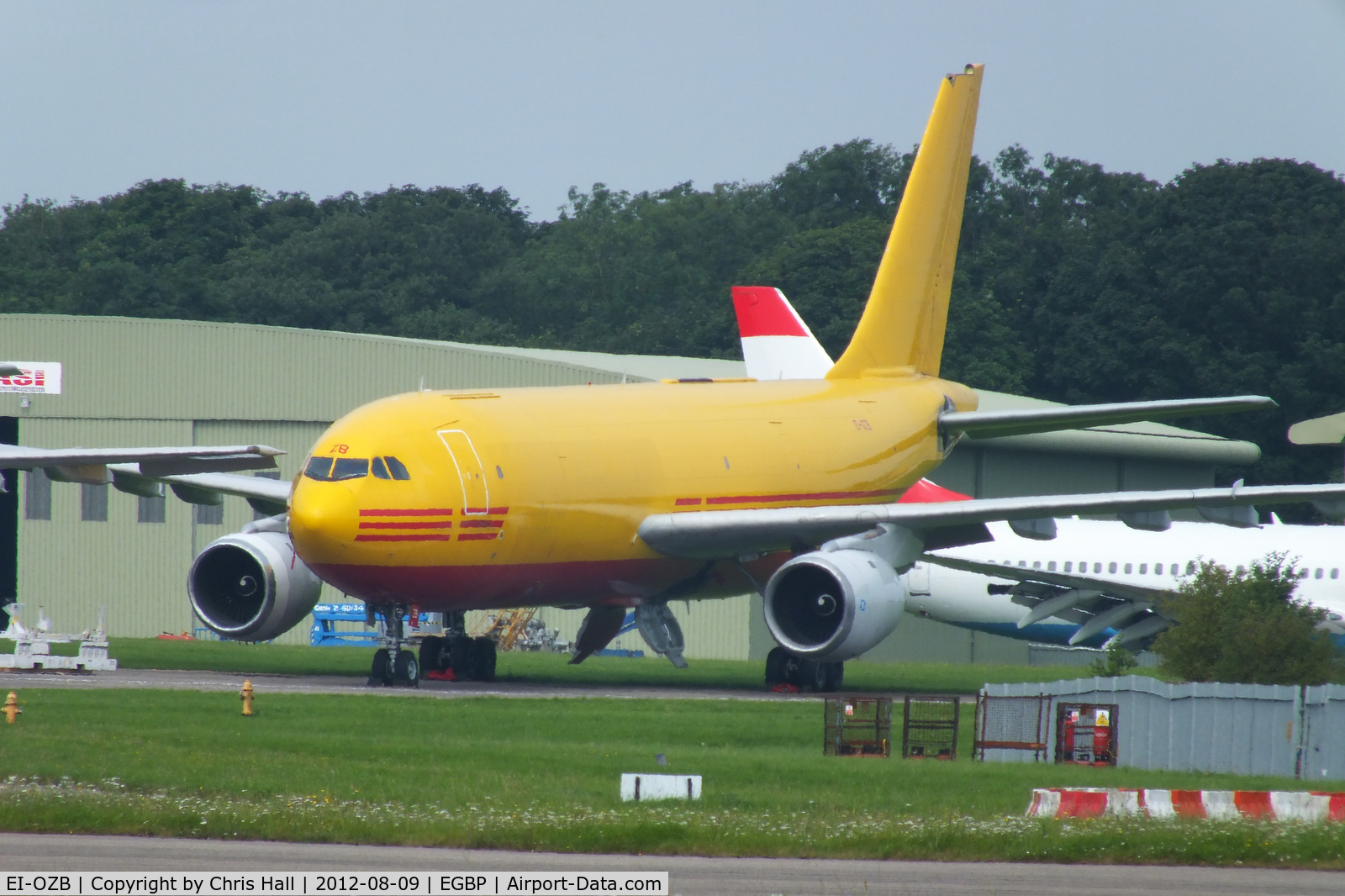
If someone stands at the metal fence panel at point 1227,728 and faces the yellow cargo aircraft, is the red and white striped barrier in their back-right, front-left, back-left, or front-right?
back-left

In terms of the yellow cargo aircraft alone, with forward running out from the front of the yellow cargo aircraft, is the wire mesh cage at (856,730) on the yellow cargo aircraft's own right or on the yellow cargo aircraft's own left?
on the yellow cargo aircraft's own left

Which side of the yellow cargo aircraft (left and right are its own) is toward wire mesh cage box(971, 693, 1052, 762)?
left

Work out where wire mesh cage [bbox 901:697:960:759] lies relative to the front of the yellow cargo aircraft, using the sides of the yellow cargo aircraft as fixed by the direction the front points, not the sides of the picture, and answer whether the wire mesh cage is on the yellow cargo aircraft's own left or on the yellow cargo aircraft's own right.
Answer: on the yellow cargo aircraft's own left

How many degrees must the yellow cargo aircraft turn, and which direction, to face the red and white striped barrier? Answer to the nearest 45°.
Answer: approximately 45° to its left

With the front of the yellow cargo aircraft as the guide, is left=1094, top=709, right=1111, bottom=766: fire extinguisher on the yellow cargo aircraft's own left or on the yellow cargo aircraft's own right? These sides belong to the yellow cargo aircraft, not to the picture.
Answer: on the yellow cargo aircraft's own left

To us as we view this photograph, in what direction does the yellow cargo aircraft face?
facing the viewer and to the left of the viewer

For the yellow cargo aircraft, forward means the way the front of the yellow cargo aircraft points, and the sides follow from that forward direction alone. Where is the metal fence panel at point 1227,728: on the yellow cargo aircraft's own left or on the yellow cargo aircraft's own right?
on the yellow cargo aircraft's own left
